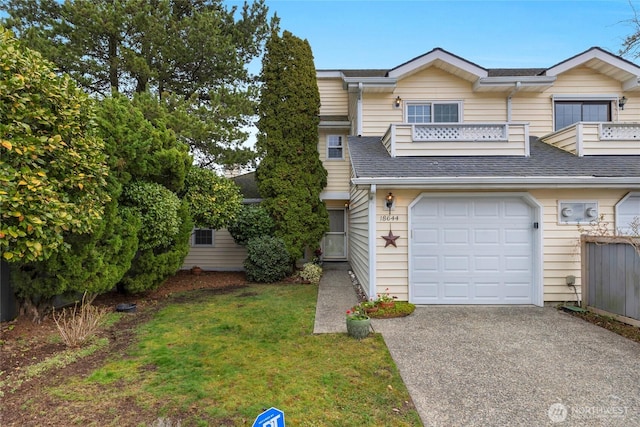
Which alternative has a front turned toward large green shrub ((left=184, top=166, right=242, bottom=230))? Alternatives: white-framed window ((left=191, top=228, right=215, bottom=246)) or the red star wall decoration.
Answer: the white-framed window

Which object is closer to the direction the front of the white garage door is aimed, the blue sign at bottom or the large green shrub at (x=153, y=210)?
the blue sign at bottom

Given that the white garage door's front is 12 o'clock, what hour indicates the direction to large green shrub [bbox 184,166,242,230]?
The large green shrub is roughly at 3 o'clock from the white garage door.

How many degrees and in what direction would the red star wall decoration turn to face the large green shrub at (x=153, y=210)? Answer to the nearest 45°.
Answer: approximately 90° to its right

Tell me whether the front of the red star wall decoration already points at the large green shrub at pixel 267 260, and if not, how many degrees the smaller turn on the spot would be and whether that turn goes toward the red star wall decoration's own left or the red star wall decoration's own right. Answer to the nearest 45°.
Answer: approximately 135° to the red star wall decoration's own right

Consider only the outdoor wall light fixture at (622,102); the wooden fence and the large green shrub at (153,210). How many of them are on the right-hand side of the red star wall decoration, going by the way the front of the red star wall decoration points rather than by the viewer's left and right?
1

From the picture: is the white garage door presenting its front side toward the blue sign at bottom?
yes

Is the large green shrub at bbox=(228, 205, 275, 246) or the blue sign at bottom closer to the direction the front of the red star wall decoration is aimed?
the blue sign at bottom

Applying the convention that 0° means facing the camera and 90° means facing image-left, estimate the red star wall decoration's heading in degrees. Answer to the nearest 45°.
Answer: approximately 0°

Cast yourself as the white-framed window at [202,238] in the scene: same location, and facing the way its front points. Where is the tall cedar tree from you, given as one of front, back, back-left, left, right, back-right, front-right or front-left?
front-left

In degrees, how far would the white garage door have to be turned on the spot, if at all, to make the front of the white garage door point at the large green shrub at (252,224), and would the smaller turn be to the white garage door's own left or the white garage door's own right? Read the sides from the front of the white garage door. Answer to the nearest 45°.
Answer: approximately 90° to the white garage door's own right
